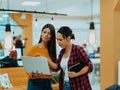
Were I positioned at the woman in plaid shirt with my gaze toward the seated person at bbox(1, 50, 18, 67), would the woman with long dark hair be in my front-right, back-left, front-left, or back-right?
front-left

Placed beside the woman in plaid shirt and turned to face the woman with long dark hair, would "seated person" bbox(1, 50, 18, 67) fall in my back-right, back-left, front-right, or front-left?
front-right

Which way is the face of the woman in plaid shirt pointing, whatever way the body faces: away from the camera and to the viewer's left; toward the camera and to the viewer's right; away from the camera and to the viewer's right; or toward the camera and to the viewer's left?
toward the camera and to the viewer's left

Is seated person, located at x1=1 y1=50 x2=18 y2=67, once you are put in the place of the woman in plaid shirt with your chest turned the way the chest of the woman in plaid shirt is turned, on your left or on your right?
on your right

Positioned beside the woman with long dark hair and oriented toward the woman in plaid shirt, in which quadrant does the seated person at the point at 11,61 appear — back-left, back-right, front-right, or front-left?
back-left
